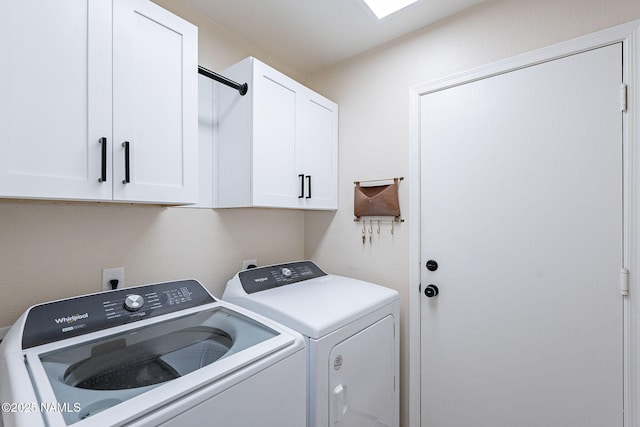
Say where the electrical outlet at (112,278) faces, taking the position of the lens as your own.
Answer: facing the viewer

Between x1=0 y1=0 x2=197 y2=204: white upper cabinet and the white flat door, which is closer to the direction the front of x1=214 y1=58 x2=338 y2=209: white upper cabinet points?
the white flat door

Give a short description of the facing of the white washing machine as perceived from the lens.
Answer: facing the viewer and to the right of the viewer

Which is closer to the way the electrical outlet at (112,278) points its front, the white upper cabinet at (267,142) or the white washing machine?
the white washing machine

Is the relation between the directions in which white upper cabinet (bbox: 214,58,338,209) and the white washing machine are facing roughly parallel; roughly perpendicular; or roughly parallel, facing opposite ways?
roughly parallel

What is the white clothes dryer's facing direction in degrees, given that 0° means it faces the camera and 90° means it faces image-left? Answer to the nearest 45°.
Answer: approximately 315°

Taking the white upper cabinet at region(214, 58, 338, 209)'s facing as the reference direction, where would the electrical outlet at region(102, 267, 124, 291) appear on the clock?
The electrical outlet is roughly at 4 o'clock from the white upper cabinet.

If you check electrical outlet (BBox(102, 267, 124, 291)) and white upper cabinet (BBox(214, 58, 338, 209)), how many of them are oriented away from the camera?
0

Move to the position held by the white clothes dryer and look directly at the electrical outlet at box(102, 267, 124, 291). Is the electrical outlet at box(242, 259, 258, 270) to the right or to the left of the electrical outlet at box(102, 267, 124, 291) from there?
right
